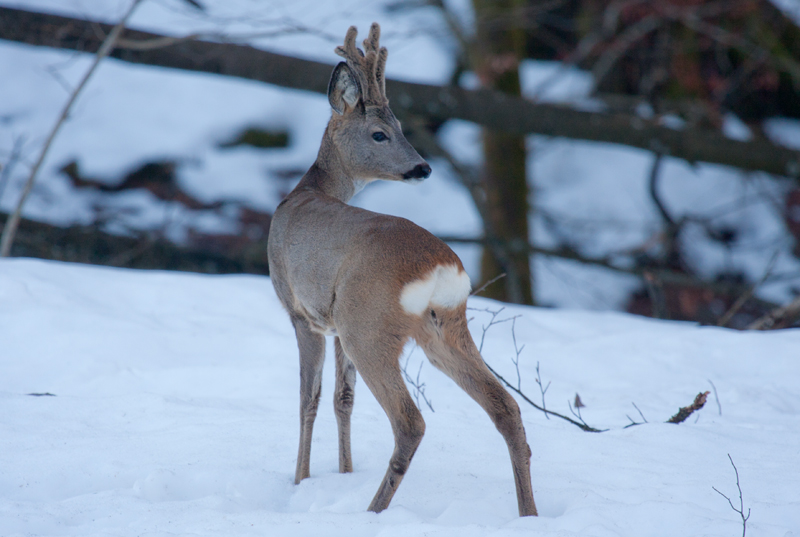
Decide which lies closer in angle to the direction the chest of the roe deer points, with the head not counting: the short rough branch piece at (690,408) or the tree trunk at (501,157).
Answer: the tree trunk

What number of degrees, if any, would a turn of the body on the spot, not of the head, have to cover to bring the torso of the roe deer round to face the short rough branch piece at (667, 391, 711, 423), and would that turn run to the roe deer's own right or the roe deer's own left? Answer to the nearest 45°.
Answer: approximately 90° to the roe deer's own right

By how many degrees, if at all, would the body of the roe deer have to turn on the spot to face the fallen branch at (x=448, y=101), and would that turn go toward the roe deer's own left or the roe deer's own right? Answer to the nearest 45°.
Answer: approximately 45° to the roe deer's own right

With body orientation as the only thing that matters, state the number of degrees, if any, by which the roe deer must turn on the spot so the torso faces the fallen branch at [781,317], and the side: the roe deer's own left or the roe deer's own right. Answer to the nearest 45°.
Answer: approximately 90° to the roe deer's own right

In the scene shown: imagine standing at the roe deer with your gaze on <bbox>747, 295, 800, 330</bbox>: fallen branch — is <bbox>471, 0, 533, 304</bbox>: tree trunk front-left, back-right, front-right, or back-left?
front-left

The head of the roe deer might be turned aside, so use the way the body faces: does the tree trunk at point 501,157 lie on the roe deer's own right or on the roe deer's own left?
on the roe deer's own right

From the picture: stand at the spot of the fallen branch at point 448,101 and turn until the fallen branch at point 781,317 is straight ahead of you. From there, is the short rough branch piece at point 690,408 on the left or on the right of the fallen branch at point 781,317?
right

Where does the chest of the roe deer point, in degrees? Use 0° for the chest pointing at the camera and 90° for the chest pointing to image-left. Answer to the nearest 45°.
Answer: approximately 135°
